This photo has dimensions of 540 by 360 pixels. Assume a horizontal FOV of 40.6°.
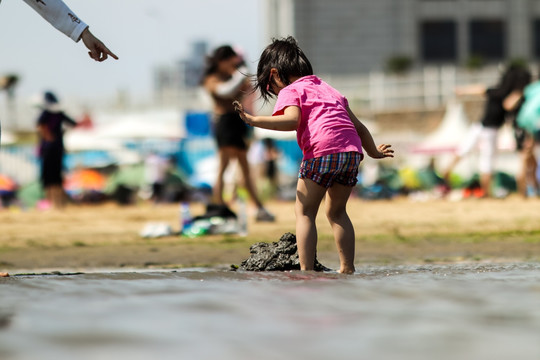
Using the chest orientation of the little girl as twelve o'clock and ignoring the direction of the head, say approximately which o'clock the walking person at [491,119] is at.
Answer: The walking person is roughly at 2 o'clock from the little girl.

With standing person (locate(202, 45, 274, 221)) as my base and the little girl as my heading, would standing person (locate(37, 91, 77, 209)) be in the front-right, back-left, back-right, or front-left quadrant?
back-right

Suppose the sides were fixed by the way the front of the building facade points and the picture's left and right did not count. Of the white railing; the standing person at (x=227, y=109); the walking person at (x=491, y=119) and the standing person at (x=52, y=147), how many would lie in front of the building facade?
4

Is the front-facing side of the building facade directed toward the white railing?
yes

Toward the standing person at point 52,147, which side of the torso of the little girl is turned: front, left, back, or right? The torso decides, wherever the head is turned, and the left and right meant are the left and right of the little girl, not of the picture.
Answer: front

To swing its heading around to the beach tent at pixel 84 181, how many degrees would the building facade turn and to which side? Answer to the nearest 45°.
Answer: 0° — it already faces it

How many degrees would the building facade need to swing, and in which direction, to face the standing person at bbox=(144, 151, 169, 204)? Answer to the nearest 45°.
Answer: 0° — it already faces them

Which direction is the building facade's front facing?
toward the camera

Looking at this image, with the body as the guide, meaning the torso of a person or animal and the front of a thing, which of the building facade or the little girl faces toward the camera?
the building facade

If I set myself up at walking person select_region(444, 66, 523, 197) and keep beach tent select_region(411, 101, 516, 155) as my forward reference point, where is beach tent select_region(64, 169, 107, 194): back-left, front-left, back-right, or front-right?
front-left

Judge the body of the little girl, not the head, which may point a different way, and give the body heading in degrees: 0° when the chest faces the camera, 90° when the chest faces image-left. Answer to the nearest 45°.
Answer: approximately 135°

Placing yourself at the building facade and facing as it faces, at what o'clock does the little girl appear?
The little girl is roughly at 12 o'clock from the building facade.

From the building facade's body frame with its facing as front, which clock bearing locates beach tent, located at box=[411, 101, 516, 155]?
The beach tent is roughly at 12 o'clock from the building facade.

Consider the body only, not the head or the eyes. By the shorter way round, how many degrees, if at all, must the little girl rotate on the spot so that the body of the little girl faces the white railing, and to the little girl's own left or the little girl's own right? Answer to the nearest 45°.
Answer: approximately 45° to the little girl's own right
